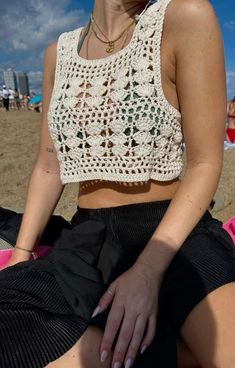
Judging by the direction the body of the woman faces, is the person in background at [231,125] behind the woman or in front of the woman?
behind

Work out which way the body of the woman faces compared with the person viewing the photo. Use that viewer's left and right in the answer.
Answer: facing the viewer and to the left of the viewer
